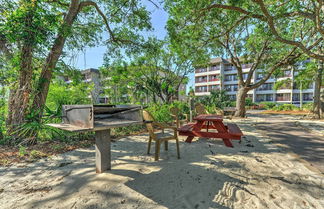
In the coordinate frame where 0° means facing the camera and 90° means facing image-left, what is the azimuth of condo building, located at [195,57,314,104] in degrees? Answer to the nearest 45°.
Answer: approximately 0°

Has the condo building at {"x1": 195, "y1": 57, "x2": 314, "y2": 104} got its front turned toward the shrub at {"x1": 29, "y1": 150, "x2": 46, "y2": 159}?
yes

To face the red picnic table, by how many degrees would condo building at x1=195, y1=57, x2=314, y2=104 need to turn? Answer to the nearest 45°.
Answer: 0° — it already faces it

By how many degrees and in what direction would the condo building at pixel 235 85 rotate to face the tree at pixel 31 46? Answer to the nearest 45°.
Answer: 0° — it already faces it

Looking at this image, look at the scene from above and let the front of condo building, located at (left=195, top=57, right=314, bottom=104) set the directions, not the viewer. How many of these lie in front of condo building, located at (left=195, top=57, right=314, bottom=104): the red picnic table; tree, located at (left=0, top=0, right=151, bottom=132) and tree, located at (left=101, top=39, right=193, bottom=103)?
3

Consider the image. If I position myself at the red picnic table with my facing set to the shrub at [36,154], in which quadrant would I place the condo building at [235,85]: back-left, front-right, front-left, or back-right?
back-right

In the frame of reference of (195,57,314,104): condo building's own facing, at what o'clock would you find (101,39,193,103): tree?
The tree is roughly at 12 o'clock from the condo building.

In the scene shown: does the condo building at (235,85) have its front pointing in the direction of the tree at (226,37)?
yes
